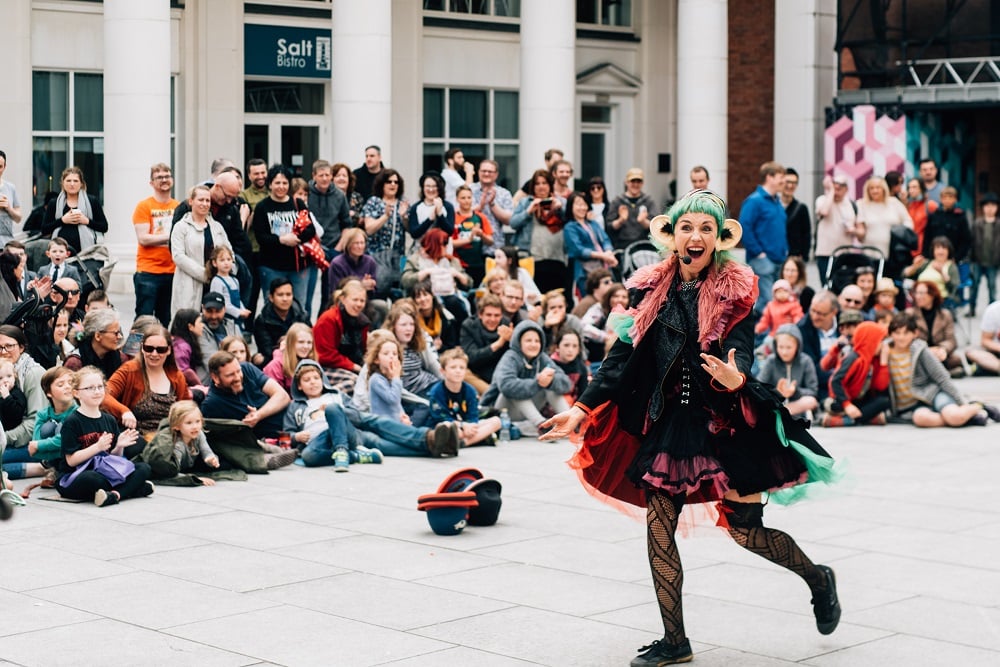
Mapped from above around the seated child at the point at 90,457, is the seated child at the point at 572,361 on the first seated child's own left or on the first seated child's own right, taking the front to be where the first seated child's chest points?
on the first seated child's own left

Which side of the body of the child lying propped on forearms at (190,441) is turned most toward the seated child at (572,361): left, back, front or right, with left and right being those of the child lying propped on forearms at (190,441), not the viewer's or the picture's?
left

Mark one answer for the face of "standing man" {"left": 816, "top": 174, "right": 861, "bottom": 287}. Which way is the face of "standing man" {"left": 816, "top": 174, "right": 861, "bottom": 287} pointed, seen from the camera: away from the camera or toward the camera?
toward the camera

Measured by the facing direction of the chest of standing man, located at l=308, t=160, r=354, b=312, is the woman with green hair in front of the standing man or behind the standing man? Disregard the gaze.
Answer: in front

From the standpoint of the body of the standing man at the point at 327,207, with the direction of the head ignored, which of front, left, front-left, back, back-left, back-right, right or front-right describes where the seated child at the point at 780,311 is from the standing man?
left

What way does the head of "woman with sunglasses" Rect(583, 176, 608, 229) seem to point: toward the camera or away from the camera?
toward the camera

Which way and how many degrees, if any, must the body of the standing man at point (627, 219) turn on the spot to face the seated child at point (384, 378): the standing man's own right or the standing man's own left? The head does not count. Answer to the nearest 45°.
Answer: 0° — they already face them

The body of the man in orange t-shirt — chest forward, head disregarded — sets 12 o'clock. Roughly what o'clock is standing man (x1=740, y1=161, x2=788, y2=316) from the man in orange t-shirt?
The standing man is roughly at 10 o'clock from the man in orange t-shirt.

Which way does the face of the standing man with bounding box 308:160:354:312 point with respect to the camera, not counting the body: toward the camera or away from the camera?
toward the camera

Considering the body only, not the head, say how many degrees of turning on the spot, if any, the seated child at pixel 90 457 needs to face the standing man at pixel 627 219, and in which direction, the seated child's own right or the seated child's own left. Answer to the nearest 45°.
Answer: approximately 90° to the seated child's own left

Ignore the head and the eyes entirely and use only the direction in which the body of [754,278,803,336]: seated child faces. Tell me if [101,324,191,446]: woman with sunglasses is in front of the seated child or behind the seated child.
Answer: in front

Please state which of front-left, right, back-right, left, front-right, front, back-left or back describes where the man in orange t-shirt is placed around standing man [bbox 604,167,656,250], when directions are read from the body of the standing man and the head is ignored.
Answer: front-right

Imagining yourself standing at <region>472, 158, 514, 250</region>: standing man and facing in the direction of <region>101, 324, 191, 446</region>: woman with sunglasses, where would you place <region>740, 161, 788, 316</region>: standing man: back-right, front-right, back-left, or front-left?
back-left

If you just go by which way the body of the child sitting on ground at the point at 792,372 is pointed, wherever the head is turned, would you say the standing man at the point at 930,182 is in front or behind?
behind

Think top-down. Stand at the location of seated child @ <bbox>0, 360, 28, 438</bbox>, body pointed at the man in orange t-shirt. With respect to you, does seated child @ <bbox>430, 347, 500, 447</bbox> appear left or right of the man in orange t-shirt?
right

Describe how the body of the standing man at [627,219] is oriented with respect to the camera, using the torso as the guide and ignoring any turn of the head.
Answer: toward the camera

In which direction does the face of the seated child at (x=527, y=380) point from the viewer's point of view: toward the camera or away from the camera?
toward the camera

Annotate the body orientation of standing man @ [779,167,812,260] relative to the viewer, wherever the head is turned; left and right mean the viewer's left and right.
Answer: facing the viewer and to the left of the viewer

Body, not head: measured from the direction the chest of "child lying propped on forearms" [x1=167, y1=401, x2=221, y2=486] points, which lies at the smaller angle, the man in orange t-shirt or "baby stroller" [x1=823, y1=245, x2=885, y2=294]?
the baby stroller
